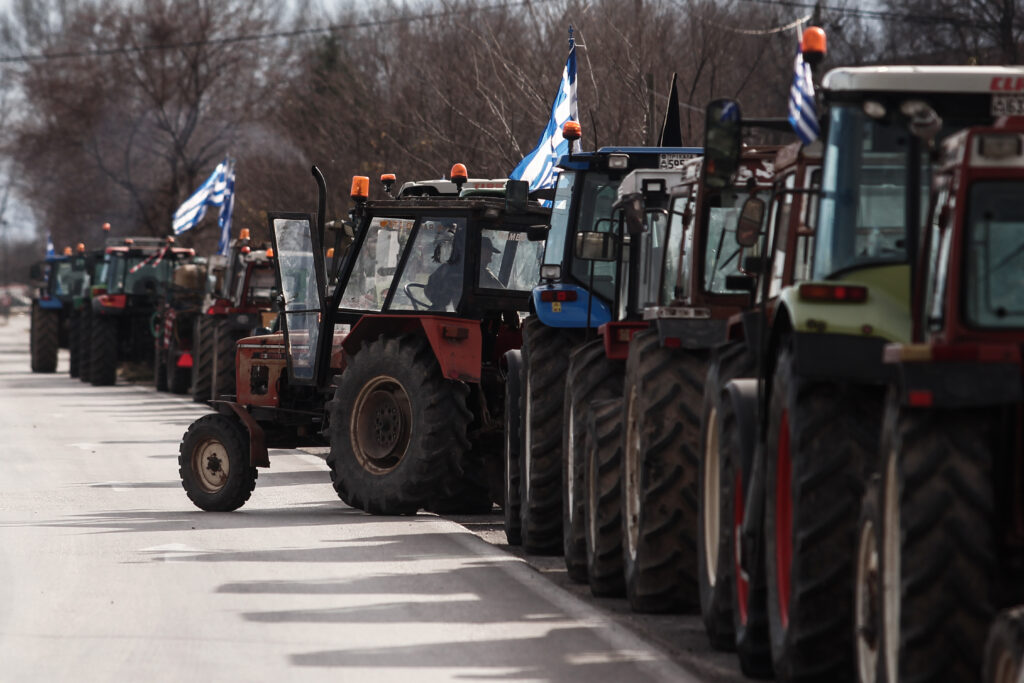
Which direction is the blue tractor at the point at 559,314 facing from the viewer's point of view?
away from the camera

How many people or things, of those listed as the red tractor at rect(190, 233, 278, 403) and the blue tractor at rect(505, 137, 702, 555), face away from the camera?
2

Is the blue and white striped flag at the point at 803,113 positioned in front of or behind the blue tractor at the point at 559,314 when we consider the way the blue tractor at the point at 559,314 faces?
behind

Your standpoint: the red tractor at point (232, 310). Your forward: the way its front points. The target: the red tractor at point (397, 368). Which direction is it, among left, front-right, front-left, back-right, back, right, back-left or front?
back

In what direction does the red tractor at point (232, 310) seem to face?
away from the camera

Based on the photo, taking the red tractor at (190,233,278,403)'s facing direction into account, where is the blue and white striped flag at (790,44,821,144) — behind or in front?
behind
